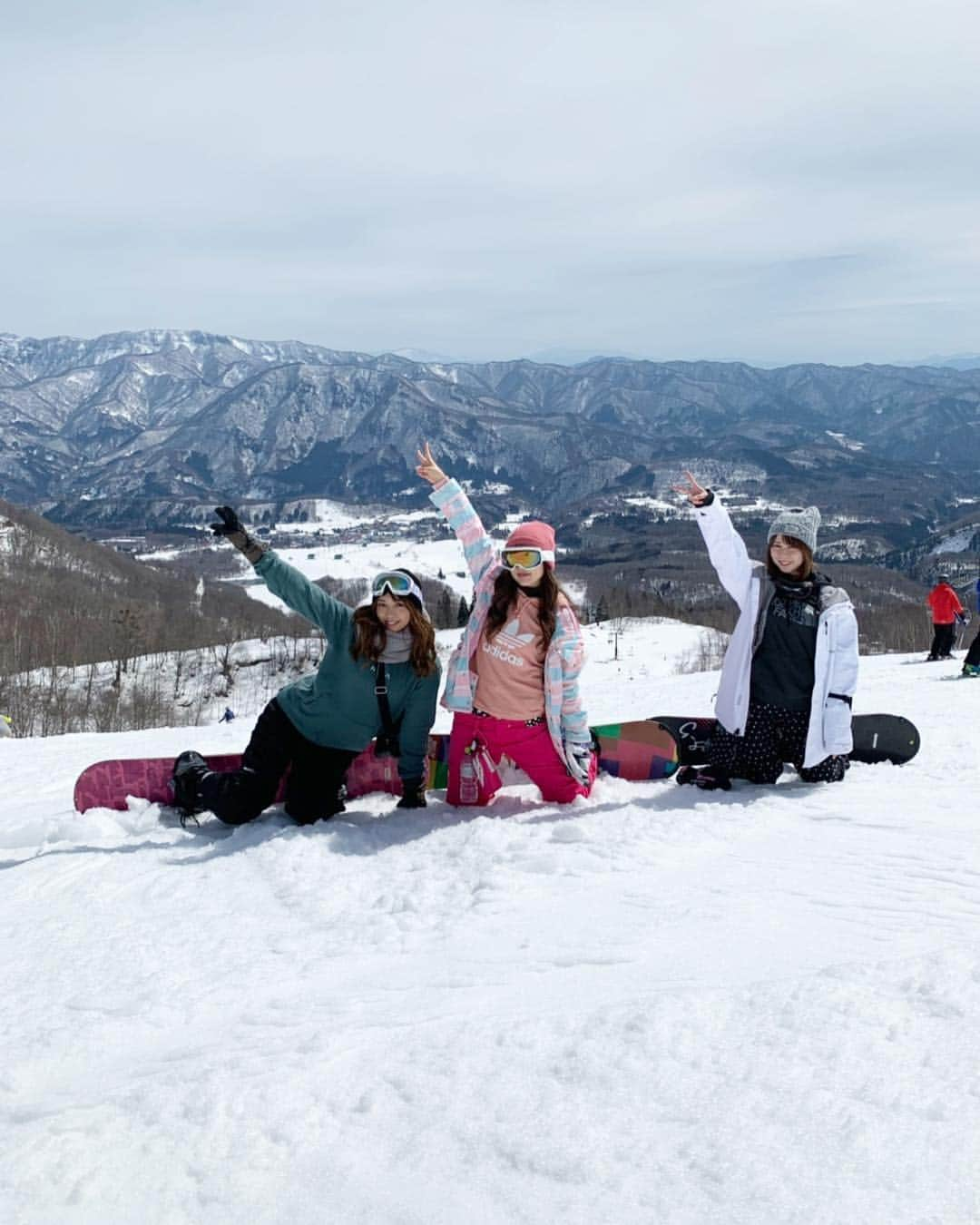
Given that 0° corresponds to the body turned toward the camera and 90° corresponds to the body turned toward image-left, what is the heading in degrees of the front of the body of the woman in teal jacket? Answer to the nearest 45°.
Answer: approximately 315°

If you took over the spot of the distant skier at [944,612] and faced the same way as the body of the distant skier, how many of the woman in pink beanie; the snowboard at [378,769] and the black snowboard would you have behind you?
3

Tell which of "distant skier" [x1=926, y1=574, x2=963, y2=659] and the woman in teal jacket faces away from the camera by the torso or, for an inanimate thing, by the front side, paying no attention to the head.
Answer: the distant skier

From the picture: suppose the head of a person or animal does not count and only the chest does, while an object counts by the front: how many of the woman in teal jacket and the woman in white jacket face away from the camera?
0

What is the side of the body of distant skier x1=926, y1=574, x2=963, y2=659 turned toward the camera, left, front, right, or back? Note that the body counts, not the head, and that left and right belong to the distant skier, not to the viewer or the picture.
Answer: back

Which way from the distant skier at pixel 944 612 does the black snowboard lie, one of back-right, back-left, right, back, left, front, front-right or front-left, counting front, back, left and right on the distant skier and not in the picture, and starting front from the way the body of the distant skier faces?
back

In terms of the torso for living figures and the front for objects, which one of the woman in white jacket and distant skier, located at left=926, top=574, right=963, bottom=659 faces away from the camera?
the distant skier

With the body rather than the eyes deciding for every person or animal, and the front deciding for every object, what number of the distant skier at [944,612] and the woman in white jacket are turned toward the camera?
1

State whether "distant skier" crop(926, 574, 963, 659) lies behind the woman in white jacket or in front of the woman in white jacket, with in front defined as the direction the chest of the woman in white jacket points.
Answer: behind

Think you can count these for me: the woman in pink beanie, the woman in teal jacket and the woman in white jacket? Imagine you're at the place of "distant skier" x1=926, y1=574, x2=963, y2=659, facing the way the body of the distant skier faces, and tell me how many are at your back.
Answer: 3

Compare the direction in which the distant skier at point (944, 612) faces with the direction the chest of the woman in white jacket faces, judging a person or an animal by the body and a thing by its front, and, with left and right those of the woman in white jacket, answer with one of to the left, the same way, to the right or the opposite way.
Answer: the opposite way

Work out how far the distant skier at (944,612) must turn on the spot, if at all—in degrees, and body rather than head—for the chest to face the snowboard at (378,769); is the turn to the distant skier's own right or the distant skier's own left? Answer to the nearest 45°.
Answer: approximately 180°

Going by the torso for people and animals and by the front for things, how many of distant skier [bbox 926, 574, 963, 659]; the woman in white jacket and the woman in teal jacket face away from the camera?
1

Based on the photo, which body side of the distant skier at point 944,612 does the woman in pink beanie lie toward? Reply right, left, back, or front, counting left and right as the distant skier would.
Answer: back
